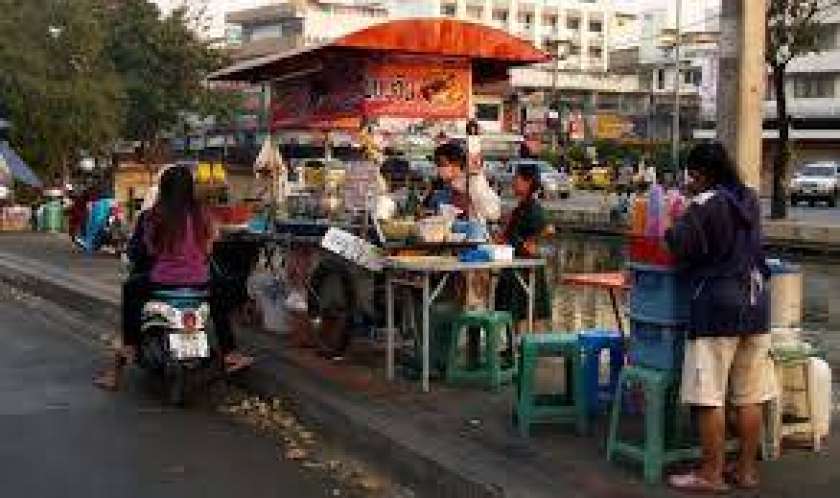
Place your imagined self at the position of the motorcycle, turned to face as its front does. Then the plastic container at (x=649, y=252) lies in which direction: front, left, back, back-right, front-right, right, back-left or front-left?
back-right

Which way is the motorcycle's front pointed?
away from the camera

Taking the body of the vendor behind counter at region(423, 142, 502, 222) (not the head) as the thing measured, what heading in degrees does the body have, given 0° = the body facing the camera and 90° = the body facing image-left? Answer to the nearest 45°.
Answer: approximately 45°

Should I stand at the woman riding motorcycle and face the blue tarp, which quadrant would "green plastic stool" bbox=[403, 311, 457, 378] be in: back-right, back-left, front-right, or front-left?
back-right

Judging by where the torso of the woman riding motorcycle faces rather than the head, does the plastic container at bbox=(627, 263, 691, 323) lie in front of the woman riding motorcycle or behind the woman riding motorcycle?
behind

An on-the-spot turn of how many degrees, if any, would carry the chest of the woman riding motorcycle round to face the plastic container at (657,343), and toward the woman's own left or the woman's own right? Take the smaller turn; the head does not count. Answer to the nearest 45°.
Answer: approximately 135° to the woman's own right

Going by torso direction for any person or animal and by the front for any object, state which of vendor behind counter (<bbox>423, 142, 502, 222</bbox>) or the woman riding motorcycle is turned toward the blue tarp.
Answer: the woman riding motorcycle

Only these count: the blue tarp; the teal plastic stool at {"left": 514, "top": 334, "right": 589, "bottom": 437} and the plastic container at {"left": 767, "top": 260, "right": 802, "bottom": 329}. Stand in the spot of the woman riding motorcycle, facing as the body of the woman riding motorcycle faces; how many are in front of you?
1

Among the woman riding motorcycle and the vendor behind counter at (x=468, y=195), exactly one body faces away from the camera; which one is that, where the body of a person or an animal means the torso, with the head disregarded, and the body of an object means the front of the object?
the woman riding motorcycle

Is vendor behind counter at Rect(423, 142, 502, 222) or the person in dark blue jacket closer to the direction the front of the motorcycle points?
the vendor behind counter

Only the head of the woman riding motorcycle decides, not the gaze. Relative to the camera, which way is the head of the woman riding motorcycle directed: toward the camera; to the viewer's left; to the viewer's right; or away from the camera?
away from the camera

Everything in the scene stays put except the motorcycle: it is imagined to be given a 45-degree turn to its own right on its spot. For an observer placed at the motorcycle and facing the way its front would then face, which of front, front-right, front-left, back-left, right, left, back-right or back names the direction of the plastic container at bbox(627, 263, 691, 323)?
right

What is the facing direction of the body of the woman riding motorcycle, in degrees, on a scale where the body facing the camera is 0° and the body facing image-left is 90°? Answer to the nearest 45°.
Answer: approximately 180°
